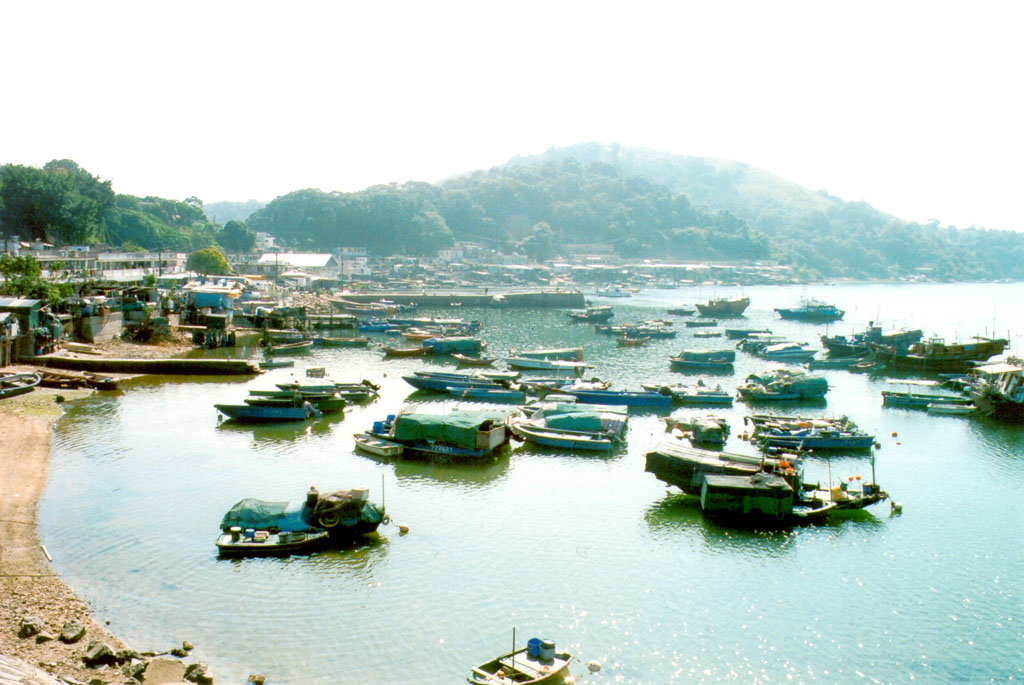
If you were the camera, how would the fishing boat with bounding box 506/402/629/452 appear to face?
facing to the left of the viewer

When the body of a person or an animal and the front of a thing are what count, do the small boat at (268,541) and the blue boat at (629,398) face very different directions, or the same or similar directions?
very different directions

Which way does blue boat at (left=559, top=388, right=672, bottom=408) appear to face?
to the viewer's left

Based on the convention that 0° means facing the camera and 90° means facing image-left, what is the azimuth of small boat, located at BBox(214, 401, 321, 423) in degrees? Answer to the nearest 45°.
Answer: approximately 90°

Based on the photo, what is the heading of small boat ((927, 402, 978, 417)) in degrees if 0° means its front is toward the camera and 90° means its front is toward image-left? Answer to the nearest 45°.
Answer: approximately 270°

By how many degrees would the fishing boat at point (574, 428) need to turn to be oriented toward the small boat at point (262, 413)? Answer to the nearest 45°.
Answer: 0° — it already faces it
